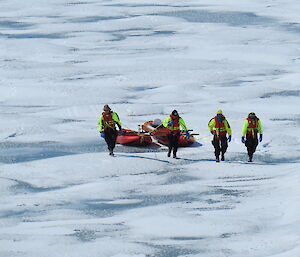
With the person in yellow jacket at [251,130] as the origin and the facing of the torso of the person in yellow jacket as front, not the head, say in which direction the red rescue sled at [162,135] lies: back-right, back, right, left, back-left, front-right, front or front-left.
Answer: back-right

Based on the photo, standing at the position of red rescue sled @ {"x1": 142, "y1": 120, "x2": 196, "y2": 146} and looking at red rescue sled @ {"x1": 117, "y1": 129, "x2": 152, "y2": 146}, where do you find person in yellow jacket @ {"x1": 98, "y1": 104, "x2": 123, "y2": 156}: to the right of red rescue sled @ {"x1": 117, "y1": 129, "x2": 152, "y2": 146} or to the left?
left

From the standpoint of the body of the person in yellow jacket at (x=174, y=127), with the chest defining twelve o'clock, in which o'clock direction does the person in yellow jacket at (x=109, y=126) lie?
the person in yellow jacket at (x=109, y=126) is roughly at 3 o'clock from the person in yellow jacket at (x=174, y=127).

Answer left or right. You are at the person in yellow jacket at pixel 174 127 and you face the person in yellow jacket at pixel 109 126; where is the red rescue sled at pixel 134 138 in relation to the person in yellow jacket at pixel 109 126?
right

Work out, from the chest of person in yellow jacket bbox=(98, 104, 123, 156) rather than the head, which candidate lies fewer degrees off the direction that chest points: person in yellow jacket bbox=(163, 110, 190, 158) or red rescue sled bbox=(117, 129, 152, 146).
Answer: the person in yellow jacket

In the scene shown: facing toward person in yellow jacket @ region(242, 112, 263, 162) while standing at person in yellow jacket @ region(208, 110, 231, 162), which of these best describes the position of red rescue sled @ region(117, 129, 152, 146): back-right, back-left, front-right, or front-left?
back-left
